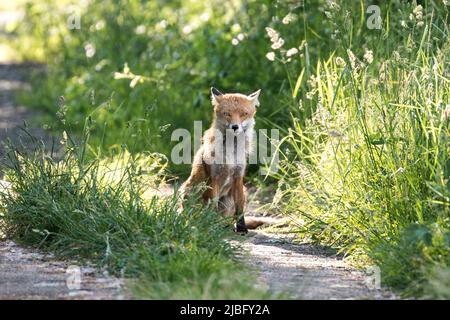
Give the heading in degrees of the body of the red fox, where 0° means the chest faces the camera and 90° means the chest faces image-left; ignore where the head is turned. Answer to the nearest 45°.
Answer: approximately 0°
